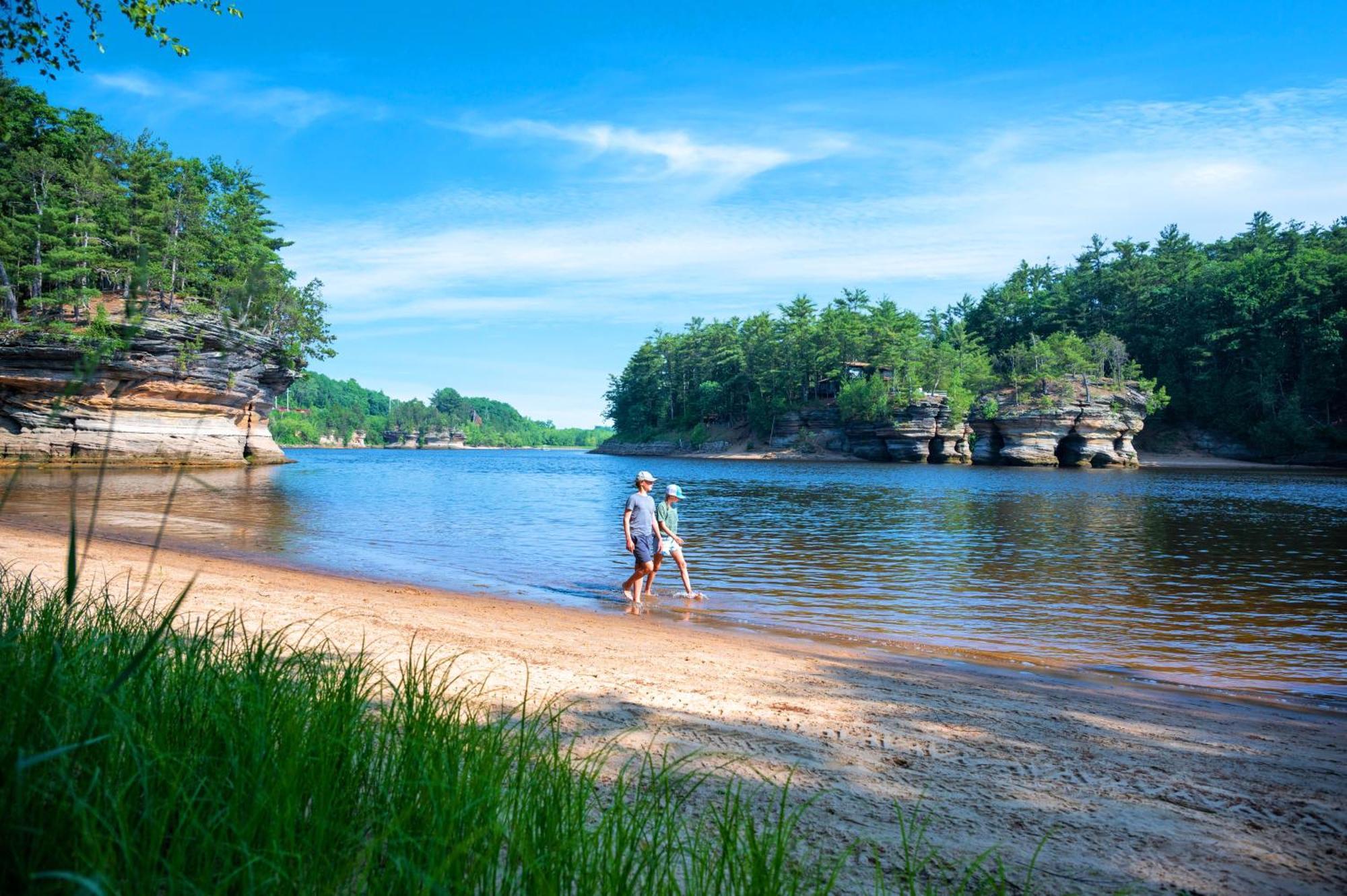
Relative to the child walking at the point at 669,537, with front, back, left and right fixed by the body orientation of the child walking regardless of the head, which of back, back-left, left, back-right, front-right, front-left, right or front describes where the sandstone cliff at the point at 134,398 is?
back-left

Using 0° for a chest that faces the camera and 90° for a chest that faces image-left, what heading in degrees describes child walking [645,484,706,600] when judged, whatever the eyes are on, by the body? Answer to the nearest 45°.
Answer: approximately 270°

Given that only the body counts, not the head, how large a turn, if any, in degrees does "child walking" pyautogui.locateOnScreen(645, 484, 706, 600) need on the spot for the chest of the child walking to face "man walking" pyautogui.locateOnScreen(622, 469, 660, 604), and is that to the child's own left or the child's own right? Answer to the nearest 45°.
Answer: approximately 135° to the child's own right
